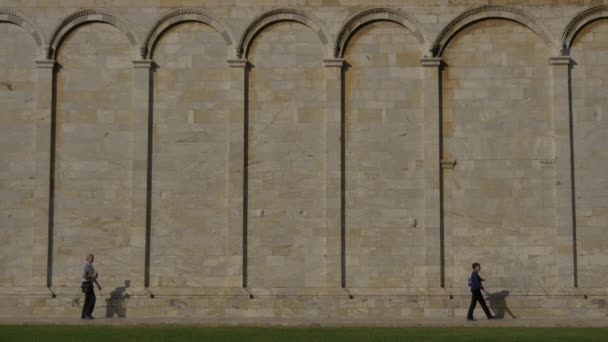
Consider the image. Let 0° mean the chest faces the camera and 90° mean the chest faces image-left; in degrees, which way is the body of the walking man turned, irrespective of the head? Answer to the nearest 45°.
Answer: approximately 270°

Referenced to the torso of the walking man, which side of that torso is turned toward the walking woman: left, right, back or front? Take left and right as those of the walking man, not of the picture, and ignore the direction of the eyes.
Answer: front
